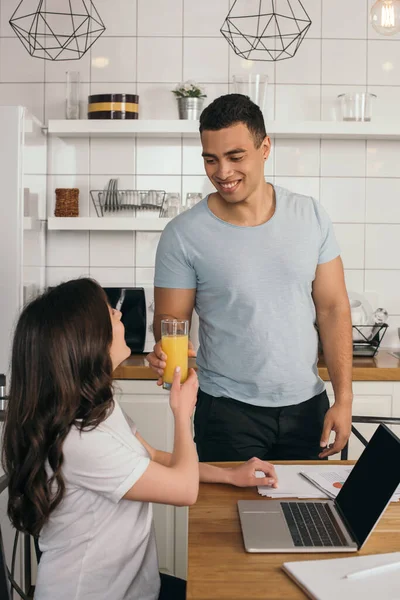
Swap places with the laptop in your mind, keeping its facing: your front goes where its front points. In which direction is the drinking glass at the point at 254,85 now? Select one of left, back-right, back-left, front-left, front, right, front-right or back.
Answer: right

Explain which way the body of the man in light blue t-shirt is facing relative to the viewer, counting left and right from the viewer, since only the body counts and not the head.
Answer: facing the viewer

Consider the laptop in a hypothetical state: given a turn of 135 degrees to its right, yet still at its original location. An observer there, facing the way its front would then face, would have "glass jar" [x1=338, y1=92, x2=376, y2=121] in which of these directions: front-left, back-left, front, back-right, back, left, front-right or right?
front-left

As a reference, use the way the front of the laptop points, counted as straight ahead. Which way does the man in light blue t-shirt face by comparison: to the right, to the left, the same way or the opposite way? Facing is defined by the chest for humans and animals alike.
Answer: to the left

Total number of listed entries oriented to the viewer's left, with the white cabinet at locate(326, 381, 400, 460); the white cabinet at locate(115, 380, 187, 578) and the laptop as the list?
1

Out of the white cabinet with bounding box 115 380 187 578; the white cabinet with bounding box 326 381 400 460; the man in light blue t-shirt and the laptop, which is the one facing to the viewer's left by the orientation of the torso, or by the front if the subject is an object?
the laptop

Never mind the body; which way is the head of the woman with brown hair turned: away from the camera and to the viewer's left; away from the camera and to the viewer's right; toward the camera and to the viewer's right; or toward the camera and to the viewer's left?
away from the camera and to the viewer's right

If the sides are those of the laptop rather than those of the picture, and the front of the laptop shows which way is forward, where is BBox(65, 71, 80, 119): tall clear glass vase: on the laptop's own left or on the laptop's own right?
on the laptop's own right

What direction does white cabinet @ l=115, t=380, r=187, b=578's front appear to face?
toward the camera

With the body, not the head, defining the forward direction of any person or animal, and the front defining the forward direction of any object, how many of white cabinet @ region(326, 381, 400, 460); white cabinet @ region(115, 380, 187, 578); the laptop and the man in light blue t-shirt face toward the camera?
3

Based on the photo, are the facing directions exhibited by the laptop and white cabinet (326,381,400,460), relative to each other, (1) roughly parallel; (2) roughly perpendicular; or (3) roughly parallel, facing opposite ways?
roughly perpendicular
